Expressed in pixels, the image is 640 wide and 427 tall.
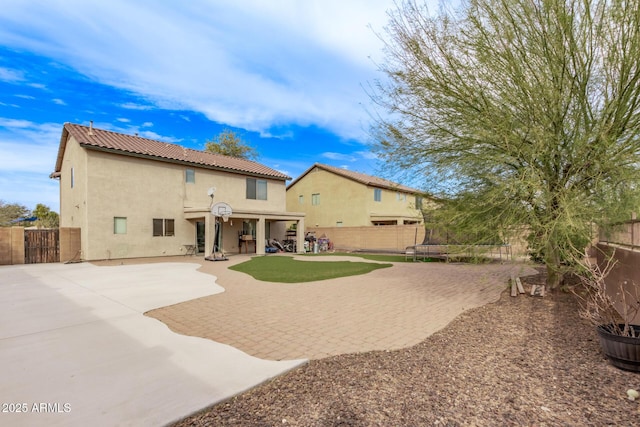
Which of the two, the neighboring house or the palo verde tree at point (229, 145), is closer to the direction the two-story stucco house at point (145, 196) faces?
the palo verde tree

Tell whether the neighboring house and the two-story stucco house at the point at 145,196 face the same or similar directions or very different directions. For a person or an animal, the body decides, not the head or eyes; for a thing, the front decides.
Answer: same or similar directions

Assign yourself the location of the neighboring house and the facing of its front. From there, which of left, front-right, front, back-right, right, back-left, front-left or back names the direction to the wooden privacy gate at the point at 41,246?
left

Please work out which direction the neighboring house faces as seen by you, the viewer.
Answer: facing away from the viewer and to the left of the viewer

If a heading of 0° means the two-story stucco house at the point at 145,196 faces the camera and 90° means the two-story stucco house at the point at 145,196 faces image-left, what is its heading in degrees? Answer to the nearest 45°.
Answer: approximately 135°

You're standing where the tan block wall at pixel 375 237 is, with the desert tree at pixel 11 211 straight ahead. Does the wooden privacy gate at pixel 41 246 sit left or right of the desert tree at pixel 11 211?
left

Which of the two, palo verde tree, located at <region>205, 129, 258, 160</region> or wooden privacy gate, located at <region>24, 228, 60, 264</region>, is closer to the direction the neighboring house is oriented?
the palo verde tree

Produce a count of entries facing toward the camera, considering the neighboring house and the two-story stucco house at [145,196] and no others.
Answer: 0

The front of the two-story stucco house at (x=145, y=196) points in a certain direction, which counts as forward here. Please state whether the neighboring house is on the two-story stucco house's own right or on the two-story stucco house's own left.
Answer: on the two-story stucco house's own right

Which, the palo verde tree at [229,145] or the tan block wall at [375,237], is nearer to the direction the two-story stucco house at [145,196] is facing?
the palo verde tree

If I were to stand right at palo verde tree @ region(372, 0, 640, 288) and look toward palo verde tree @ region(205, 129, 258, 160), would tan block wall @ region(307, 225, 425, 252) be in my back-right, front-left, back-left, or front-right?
front-right
